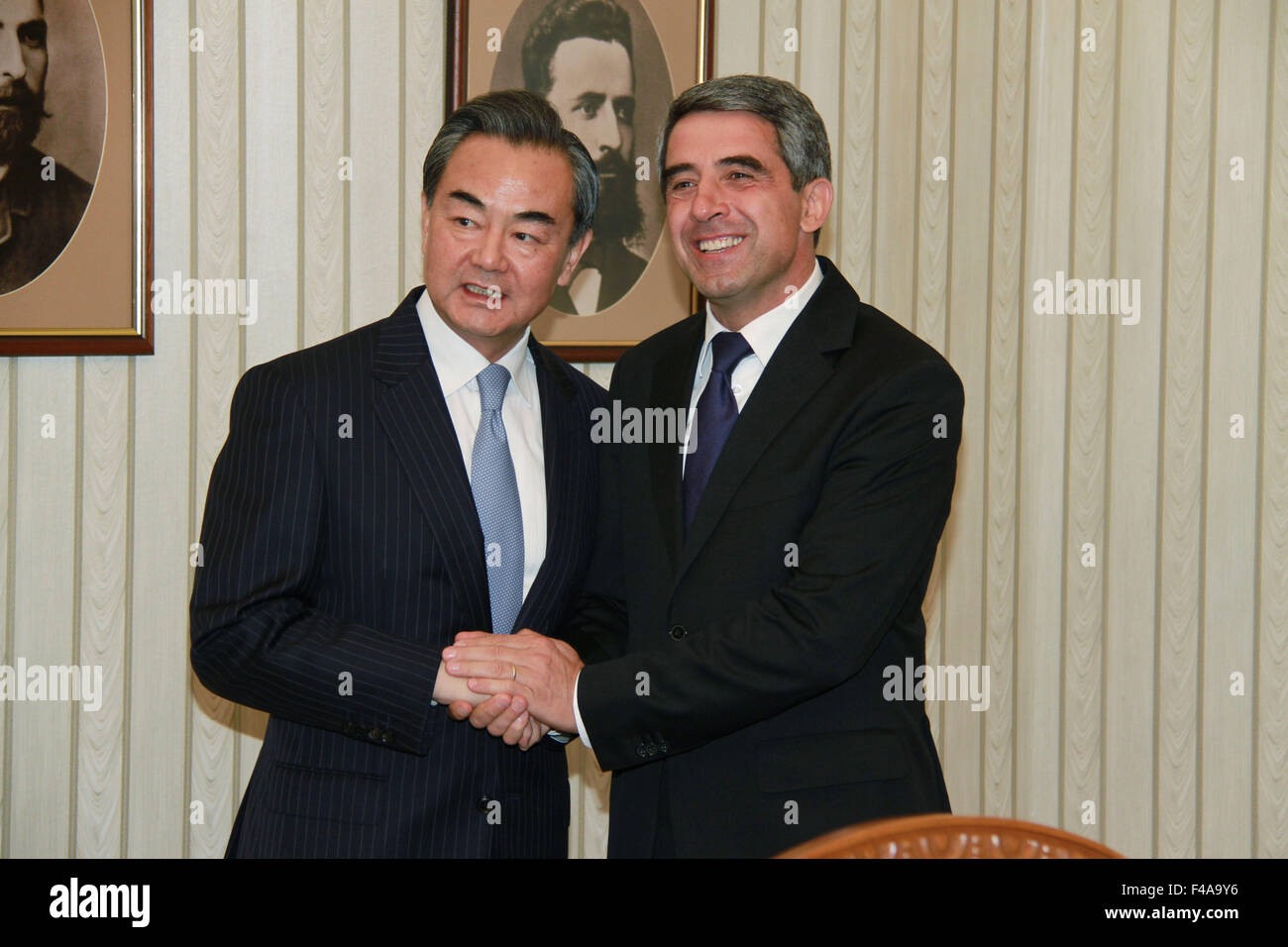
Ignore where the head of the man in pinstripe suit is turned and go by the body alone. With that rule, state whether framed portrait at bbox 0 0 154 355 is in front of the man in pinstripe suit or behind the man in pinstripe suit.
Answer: behind

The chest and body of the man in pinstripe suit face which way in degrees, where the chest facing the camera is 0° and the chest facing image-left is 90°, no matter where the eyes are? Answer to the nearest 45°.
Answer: approximately 315°

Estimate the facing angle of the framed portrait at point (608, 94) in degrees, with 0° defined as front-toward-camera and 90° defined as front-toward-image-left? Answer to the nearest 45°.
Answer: approximately 0°

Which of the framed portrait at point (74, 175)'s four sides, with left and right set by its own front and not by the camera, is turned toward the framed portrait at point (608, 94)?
left

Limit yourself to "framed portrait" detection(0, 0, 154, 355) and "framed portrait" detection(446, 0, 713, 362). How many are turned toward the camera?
2

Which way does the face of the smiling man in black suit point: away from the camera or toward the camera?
toward the camera

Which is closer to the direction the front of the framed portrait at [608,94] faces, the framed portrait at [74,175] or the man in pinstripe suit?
the man in pinstripe suit

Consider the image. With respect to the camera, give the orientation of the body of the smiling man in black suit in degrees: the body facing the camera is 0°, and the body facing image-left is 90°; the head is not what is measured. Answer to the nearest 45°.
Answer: approximately 45°

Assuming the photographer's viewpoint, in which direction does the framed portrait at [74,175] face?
facing the viewer

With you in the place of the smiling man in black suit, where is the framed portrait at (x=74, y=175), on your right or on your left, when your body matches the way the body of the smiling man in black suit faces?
on your right

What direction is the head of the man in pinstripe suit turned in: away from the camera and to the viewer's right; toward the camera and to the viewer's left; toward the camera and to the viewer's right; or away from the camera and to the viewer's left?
toward the camera and to the viewer's right

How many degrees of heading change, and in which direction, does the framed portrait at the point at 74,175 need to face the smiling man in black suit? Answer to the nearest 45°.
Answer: approximately 45° to its left

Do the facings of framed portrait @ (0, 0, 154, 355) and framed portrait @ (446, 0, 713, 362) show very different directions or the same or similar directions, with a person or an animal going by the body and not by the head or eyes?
same or similar directions
